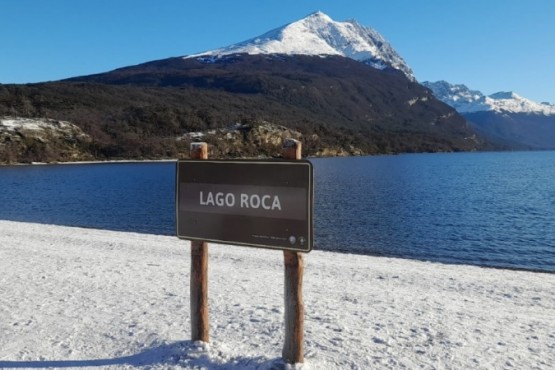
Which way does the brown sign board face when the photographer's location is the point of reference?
facing the viewer and to the left of the viewer
